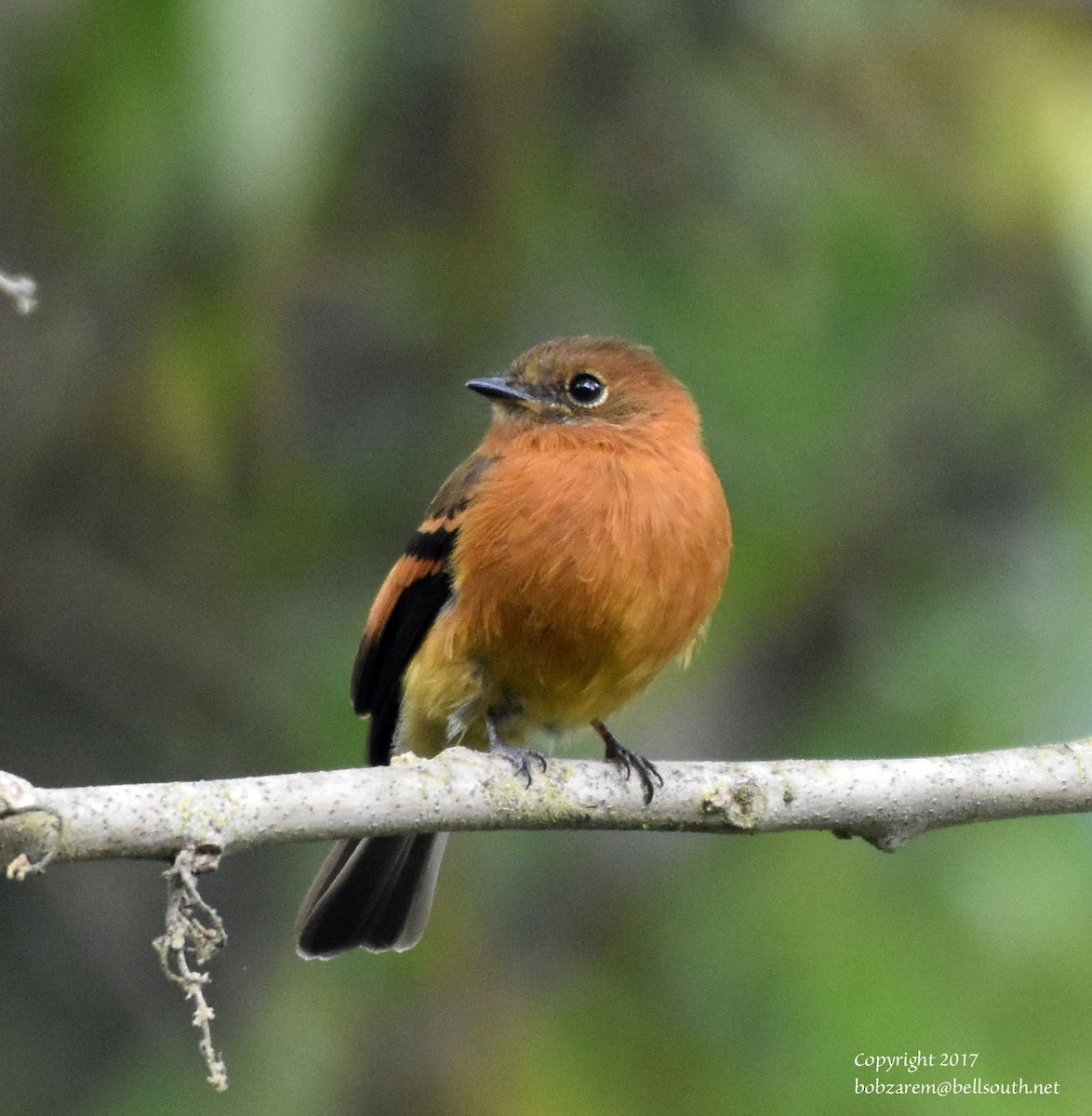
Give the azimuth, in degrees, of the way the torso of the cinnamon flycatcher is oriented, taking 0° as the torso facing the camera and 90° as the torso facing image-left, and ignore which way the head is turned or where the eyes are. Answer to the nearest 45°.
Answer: approximately 315°
